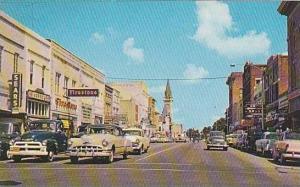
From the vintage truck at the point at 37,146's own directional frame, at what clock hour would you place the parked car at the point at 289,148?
The parked car is roughly at 8 o'clock from the vintage truck.

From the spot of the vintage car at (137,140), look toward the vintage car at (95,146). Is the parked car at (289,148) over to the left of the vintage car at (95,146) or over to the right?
left
